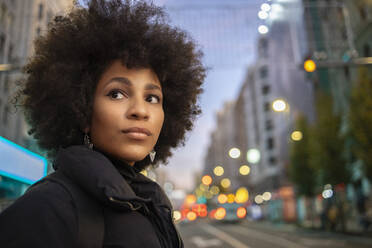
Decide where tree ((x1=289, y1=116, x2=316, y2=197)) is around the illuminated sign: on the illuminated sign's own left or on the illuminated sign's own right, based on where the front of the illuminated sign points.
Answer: on the illuminated sign's own left

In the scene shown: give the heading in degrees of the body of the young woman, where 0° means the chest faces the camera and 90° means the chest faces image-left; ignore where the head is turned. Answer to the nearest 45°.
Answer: approximately 315°

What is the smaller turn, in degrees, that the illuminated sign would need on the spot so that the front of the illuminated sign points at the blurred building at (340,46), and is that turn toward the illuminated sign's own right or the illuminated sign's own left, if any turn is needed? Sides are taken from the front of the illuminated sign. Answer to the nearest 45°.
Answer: approximately 90° to the illuminated sign's own left

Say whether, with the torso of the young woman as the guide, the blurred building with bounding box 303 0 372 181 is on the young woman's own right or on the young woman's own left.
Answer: on the young woman's own left

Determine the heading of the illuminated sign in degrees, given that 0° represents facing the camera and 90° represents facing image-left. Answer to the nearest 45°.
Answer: approximately 315°

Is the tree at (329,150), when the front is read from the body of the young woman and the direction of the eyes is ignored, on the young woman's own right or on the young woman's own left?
on the young woman's own left

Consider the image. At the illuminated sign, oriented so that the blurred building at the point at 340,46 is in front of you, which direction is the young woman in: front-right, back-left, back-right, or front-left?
back-right
